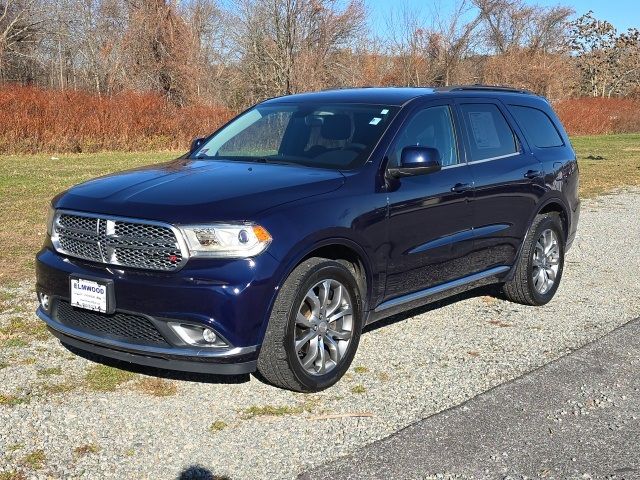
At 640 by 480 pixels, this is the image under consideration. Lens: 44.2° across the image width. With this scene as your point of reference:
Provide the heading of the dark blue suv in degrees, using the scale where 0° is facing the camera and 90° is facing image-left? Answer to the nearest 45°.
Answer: approximately 45°

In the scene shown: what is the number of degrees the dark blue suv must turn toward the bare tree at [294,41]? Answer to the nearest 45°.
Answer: approximately 135° to its right

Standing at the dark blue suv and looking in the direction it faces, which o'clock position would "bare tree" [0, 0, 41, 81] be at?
The bare tree is roughly at 4 o'clock from the dark blue suv.

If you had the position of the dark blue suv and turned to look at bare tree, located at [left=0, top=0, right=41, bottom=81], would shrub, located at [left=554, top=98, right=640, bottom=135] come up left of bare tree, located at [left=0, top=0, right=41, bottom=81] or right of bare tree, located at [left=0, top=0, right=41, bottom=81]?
right

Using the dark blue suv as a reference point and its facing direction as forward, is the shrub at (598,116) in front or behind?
behind
